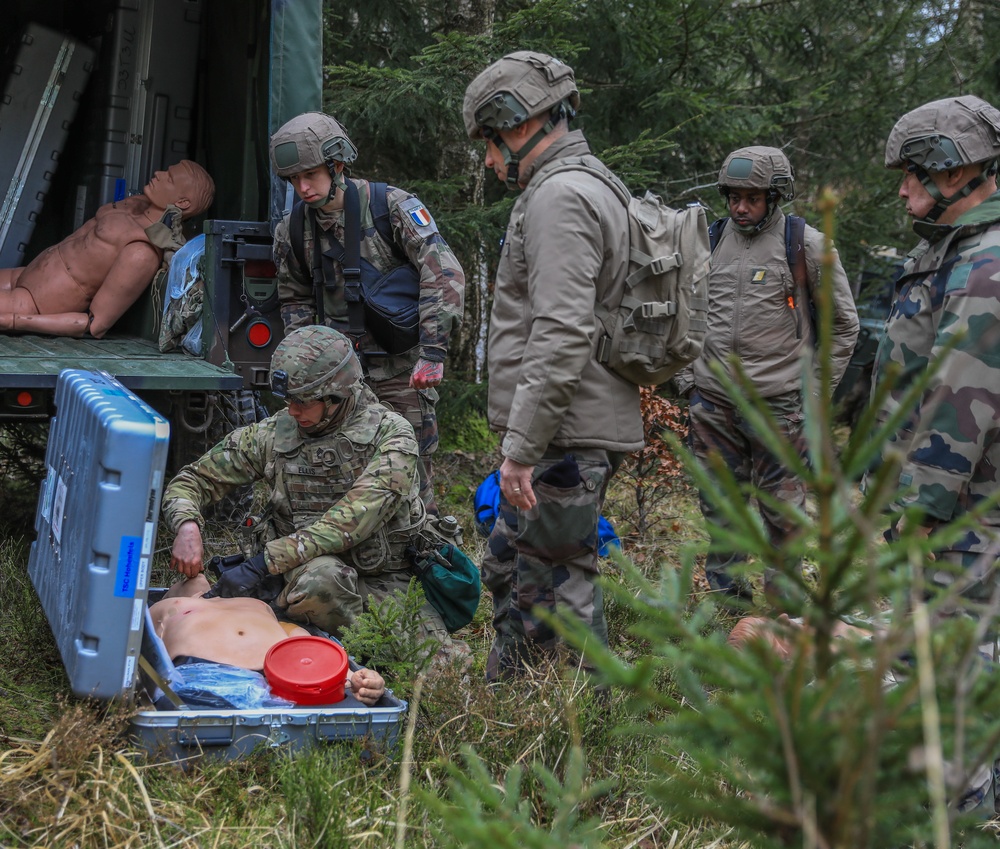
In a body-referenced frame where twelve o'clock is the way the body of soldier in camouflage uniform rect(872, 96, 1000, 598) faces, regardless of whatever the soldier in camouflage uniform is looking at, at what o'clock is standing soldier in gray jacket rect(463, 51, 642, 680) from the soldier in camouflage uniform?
The standing soldier in gray jacket is roughly at 12 o'clock from the soldier in camouflage uniform.

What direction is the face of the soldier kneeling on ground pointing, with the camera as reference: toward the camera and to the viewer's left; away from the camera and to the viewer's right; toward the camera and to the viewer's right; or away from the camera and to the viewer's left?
toward the camera and to the viewer's left

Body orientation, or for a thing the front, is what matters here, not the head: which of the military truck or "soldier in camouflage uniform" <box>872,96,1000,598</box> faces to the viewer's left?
the soldier in camouflage uniform

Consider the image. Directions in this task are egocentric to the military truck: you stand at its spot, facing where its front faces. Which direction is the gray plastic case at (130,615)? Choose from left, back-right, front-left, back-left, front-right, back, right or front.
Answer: back

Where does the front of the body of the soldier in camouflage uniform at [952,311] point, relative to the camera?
to the viewer's left

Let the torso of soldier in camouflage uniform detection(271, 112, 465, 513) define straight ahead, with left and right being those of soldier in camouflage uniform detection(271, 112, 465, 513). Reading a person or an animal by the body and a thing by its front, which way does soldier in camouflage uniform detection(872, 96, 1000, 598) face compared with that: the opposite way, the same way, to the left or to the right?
to the right

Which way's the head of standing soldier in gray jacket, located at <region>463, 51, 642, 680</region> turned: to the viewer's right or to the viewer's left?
to the viewer's left

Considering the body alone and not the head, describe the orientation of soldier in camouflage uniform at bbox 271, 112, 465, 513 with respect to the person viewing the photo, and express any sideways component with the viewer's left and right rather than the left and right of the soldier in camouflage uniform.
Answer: facing the viewer and to the left of the viewer

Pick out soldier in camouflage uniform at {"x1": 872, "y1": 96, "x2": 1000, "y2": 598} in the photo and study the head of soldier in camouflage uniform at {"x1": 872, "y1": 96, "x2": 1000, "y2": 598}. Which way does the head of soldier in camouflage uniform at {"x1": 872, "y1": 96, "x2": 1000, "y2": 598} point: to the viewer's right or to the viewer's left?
to the viewer's left

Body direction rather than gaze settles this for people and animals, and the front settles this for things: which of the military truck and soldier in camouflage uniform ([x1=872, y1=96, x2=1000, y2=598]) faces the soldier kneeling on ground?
the soldier in camouflage uniform

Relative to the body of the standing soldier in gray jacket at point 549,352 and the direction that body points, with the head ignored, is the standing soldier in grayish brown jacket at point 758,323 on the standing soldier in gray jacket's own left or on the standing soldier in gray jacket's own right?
on the standing soldier in gray jacket's own right

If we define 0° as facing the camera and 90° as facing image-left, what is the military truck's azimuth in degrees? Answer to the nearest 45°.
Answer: approximately 180°

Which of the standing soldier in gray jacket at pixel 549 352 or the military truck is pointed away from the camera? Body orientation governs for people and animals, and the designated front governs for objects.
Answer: the military truck

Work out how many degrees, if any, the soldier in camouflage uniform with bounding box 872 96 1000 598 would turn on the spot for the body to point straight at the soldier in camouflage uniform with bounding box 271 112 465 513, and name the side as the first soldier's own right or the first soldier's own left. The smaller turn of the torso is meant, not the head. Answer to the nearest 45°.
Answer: approximately 45° to the first soldier's own right

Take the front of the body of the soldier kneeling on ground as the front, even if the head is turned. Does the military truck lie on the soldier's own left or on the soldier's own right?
on the soldier's own right

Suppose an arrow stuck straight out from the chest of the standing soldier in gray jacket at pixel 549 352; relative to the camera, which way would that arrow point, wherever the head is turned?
to the viewer's left

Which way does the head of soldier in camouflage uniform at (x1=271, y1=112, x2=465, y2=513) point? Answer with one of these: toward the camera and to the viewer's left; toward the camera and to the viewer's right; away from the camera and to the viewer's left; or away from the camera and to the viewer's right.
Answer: toward the camera and to the viewer's left

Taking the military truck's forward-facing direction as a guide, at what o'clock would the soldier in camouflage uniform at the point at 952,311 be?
The soldier in camouflage uniform is roughly at 5 o'clock from the military truck.

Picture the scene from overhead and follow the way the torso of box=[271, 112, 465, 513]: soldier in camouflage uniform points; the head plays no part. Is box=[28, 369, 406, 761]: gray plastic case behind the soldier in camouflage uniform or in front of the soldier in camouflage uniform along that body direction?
in front
